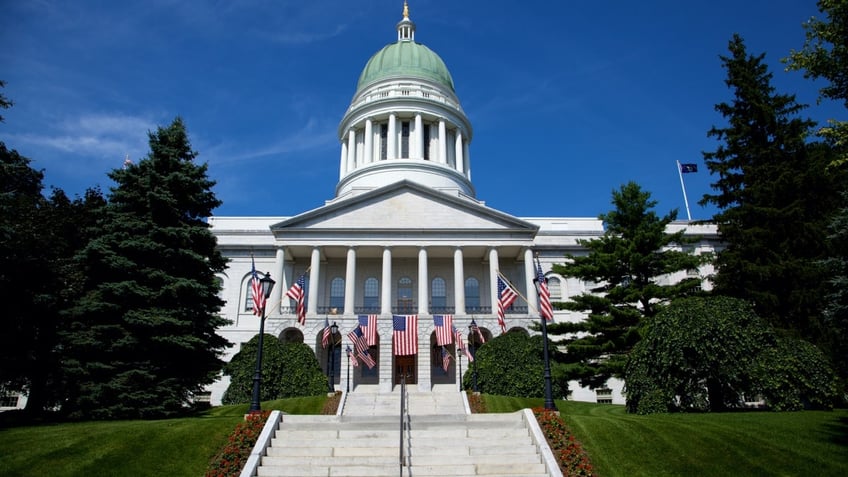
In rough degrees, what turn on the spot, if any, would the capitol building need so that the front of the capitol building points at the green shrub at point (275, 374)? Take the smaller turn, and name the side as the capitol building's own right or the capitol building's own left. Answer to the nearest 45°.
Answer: approximately 45° to the capitol building's own right

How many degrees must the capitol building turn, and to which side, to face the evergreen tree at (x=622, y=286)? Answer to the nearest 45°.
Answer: approximately 45° to its left

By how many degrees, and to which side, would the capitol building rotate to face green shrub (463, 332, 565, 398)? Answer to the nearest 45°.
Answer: approximately 45° to its left

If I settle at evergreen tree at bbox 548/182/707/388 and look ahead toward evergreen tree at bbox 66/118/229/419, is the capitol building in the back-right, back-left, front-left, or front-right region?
front-right

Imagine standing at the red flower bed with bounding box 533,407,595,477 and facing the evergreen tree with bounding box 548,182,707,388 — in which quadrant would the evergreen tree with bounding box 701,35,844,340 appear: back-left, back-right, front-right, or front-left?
front-right

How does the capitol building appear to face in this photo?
toward the camera

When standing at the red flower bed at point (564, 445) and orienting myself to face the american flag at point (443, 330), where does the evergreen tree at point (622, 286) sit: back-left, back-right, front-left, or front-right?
front-right

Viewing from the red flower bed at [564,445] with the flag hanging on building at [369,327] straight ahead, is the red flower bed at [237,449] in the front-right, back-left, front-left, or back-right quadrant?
front-left

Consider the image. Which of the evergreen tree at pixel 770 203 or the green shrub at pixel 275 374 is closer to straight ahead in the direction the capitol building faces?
the green shrub

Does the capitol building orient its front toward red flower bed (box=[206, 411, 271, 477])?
yes

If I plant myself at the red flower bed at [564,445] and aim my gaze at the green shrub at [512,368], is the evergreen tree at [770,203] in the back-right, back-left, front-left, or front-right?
front-right
